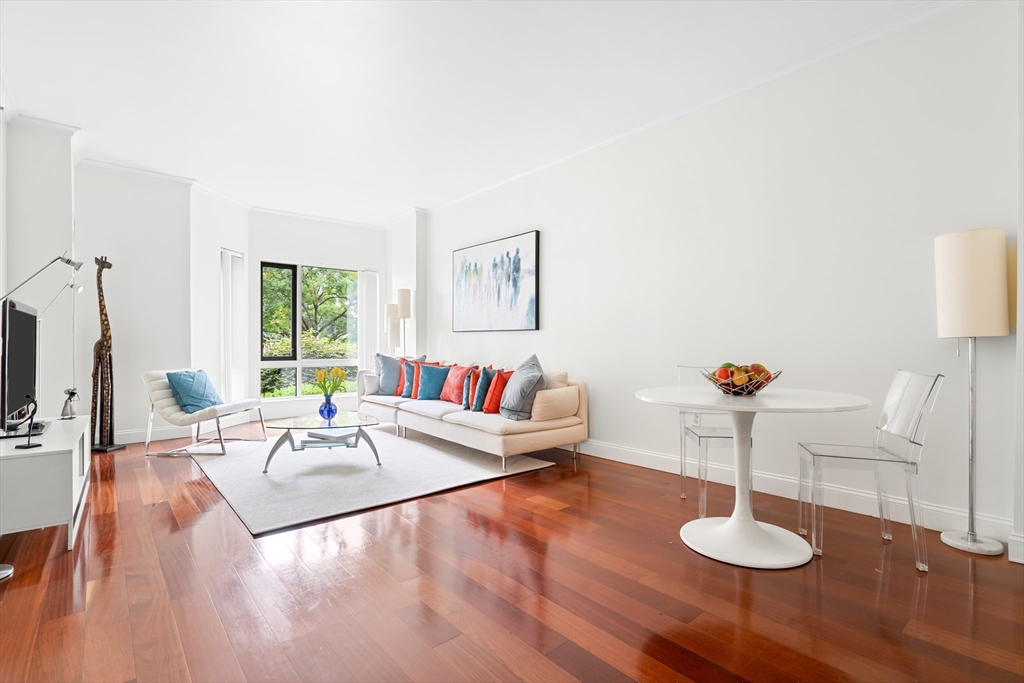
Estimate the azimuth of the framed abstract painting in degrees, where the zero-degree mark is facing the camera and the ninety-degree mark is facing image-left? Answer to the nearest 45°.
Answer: approximately 45°

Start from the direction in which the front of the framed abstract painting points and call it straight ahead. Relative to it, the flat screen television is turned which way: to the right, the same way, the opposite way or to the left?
the opposite way

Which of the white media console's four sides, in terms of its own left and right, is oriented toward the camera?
right

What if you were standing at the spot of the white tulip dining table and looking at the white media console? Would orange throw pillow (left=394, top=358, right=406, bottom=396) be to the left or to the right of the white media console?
right

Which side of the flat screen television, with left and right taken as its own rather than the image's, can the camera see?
right
